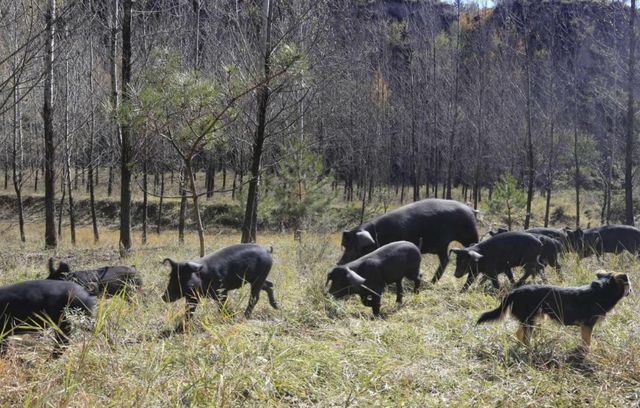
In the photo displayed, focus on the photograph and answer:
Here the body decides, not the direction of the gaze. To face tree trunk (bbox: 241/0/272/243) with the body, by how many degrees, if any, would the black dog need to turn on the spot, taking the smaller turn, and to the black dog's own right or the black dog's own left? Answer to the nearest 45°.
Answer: approximately 135° to the black dog's own left

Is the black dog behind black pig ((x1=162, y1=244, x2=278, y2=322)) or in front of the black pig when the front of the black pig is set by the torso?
behind

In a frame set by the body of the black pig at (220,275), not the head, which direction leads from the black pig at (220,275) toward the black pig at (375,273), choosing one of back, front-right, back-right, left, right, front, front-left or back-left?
back

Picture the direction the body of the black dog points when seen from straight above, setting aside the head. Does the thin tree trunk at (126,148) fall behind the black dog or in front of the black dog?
behind

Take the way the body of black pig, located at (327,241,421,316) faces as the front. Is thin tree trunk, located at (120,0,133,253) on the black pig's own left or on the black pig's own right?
on the black pig's own right

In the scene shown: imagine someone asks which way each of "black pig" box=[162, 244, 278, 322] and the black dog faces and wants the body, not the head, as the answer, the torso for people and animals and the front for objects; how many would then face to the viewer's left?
1

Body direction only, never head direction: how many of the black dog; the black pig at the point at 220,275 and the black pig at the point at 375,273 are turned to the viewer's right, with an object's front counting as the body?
1

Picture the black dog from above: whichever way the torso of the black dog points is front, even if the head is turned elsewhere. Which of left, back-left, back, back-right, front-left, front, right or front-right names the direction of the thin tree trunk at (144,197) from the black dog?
back-left

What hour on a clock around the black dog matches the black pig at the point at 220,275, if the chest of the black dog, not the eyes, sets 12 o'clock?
The black pig is roughly at 6 o'clock from the black dog.

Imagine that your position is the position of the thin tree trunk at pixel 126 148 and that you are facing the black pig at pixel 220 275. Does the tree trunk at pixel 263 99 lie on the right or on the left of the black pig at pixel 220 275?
left

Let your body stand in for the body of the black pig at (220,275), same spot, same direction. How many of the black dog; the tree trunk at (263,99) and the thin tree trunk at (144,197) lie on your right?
2

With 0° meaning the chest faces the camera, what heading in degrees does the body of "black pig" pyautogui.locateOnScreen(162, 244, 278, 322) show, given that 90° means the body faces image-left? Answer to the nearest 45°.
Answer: approximately 90°

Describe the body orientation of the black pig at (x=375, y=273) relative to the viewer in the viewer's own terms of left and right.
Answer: facing the viewer and to the left of the viewer

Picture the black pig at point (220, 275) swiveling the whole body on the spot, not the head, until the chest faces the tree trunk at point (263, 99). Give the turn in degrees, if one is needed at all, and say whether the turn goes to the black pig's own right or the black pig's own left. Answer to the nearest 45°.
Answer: approximately 90° to the black pig's own right

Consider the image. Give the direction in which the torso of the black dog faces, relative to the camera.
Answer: to the viewer's right
